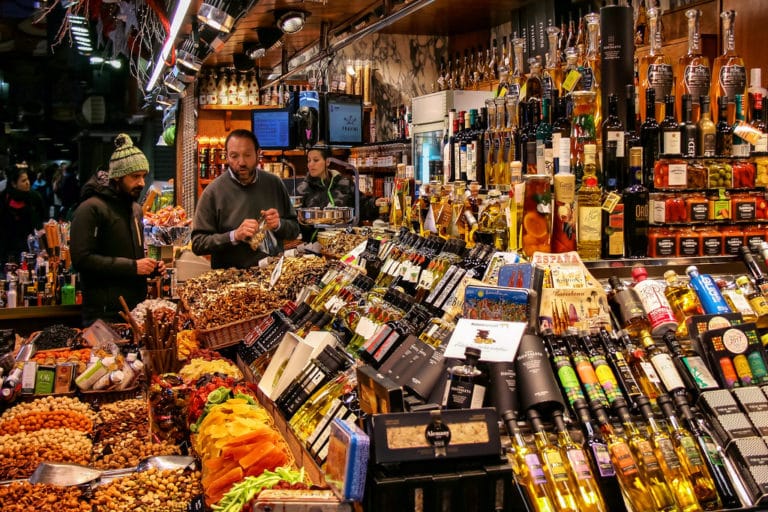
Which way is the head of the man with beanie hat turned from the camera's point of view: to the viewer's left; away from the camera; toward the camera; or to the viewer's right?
to the viewer's right

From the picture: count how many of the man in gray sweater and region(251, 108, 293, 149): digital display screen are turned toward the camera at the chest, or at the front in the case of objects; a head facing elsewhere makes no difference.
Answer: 2

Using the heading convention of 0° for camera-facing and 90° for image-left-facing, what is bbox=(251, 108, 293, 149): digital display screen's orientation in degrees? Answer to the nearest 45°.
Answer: approximately 0°

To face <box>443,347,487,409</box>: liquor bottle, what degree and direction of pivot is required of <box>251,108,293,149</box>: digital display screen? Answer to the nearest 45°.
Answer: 0° — it already faces it

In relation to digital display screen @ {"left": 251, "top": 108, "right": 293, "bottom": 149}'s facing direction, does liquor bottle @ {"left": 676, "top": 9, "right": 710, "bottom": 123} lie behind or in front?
in front

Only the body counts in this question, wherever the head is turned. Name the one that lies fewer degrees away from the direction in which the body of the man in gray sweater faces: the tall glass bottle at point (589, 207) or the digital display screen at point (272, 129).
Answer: the tall glass bottle
